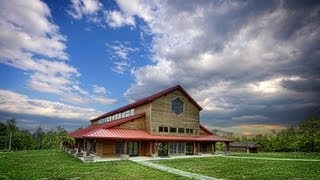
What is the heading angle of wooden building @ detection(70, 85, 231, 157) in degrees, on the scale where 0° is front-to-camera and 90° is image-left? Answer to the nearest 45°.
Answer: approximately 315°
